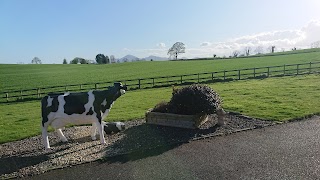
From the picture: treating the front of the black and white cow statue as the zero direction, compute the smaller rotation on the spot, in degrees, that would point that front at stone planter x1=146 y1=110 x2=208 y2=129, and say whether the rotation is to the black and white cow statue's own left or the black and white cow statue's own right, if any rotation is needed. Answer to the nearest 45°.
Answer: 0° — it already faces it

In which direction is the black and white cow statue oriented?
to the viewer's right

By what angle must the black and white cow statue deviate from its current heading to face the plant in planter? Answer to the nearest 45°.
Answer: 0° — it already faces it

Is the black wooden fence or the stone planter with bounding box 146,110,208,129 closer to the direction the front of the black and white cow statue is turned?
the stone planter

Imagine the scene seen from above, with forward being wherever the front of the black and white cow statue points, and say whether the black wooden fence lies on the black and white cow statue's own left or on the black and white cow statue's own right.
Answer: on the black and white cow statue's own left

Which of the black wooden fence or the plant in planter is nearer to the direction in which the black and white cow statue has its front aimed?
the plant in planter
